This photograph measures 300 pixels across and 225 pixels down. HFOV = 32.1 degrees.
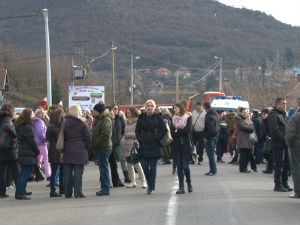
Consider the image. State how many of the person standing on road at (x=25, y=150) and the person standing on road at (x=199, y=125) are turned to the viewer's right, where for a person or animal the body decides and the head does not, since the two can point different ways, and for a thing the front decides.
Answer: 1

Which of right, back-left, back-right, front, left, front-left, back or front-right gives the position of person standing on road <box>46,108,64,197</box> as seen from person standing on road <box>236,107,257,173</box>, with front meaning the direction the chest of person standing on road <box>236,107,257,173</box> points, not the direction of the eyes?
back-right

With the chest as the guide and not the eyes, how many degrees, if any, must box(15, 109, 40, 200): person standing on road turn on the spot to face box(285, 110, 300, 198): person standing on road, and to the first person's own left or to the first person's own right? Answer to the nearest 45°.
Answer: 0° — they already face them
